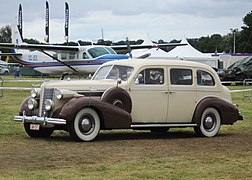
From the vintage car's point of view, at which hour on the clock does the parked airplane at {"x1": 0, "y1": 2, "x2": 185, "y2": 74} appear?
The parked airplane is roughly at 4 o'clock from the vintage car.

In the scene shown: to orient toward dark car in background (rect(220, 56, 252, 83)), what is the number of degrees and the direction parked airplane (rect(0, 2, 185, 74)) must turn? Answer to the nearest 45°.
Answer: approximately 45° to its left

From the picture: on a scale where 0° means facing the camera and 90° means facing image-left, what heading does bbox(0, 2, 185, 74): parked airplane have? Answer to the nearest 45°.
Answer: approximately 315°

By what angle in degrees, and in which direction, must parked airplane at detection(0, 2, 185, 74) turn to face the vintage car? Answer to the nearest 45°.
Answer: approximately 45° to its right

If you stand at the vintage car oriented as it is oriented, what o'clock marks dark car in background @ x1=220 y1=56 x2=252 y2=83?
The dark car in background is roughly at 5 o'clock from the vintage car.

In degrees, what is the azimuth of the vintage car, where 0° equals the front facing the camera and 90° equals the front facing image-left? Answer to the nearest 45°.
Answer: approximately 45°
